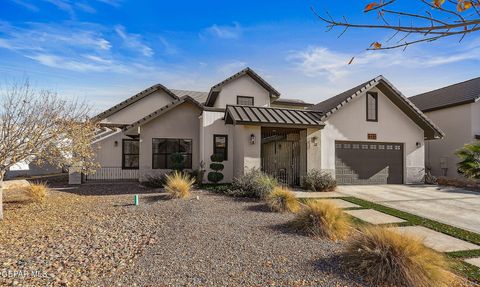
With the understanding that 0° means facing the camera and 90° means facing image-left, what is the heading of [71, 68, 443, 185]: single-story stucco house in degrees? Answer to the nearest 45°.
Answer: approximately 0°

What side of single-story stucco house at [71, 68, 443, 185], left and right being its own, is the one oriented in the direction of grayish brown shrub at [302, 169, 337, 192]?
front

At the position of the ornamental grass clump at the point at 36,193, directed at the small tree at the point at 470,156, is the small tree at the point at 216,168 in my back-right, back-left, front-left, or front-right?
front-left

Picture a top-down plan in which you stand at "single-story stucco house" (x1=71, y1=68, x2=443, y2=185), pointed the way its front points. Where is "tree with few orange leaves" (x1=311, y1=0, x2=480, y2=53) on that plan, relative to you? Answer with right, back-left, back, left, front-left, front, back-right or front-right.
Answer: front

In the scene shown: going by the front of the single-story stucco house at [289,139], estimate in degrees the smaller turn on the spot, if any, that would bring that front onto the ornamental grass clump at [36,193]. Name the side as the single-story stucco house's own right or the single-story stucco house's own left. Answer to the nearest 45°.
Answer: approximately 45° to the single-story stucco house's own right

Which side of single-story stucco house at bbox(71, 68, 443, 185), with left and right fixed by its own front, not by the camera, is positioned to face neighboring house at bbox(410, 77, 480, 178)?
left

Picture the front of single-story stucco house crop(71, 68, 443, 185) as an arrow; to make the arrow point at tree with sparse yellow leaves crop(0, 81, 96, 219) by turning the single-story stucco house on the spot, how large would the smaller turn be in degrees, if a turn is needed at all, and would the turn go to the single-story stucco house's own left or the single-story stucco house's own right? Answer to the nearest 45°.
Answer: approximately 45° to the single-story stucco house's own right

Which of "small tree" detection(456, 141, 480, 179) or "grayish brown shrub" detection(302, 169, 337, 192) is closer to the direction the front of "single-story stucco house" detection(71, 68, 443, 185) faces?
the grayish brown shrub

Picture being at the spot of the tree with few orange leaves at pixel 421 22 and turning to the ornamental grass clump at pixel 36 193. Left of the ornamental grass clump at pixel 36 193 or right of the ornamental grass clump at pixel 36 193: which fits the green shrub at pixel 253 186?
right

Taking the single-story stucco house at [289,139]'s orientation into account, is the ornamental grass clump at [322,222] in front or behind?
in front

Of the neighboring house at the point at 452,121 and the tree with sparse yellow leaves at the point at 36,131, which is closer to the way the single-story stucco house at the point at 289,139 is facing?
the tree with sparse yellow leaves

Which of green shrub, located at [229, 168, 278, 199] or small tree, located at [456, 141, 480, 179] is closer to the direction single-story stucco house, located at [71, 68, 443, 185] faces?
the green shrub

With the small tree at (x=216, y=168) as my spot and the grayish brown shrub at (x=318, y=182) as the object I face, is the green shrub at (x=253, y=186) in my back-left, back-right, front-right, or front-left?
front-right

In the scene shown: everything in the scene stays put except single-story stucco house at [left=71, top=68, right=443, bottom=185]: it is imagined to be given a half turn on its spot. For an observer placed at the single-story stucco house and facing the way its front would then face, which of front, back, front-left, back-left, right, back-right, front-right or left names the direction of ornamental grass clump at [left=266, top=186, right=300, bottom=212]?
back

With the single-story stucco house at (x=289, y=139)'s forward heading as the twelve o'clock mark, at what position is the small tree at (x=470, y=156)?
The small tree is roughly at 10 o'clock from the single-story stucco house.

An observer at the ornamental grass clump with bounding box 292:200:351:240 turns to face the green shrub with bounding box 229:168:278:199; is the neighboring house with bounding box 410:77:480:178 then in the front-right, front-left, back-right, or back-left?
front-right

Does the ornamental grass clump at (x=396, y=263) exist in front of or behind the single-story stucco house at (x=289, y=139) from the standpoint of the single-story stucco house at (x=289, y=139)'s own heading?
in front
